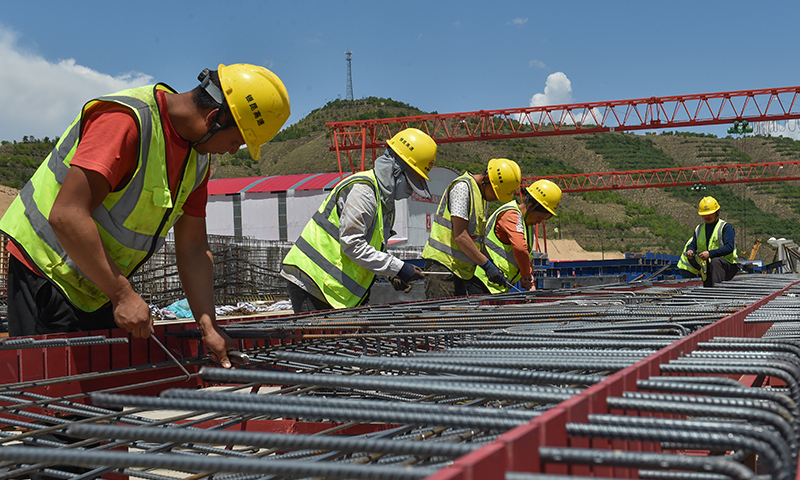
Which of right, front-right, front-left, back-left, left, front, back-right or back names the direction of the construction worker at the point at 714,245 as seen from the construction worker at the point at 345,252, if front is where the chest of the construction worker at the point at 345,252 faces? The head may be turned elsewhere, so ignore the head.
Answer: front-left

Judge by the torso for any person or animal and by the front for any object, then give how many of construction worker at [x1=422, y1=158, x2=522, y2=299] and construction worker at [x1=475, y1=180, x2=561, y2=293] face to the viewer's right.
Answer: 2

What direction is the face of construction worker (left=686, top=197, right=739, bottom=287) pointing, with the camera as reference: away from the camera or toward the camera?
toward the camera

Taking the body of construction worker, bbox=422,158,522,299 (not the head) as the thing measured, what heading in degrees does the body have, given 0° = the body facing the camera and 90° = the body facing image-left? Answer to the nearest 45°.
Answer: approximately 270°

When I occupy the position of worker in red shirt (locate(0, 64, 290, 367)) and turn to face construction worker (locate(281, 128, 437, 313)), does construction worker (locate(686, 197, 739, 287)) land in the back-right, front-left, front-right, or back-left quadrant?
front-right

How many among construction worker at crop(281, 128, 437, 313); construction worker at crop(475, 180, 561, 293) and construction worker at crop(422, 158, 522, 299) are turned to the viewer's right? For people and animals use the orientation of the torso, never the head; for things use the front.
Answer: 3

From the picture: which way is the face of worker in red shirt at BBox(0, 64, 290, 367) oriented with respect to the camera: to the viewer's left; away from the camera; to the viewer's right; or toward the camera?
to the viewer's right

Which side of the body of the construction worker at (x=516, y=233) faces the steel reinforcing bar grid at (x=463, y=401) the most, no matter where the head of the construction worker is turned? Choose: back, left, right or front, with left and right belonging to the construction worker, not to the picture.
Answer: right

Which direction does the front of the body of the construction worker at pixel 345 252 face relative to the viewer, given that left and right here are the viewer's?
facing to the right of the viewer

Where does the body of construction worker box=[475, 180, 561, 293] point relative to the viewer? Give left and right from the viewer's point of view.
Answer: facing to the right of the viewer

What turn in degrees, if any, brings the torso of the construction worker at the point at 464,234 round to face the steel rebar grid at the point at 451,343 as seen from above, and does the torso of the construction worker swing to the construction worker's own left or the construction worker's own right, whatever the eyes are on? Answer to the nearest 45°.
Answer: approximately 90° to the construction worker's own right

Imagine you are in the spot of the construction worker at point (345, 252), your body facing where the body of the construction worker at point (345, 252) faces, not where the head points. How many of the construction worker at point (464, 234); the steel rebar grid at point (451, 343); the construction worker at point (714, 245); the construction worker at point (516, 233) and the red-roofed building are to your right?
1
